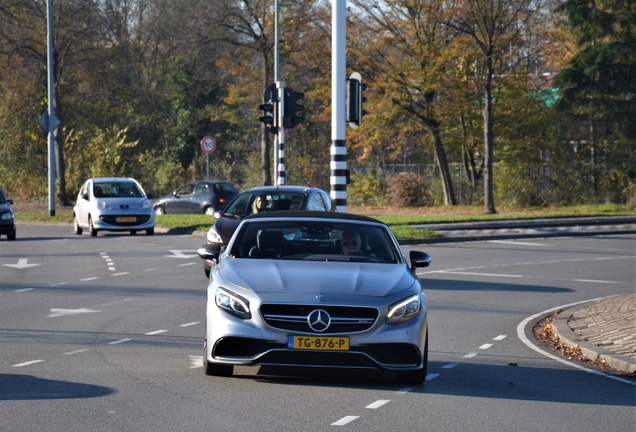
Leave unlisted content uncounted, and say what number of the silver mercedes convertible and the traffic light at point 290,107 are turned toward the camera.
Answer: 1

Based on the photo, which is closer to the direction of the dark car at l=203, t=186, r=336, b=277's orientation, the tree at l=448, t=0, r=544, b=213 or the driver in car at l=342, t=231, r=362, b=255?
the driver in car

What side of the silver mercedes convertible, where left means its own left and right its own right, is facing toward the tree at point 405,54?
back

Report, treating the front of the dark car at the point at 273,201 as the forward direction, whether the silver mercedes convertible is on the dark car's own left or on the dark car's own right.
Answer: on the dark car's own left

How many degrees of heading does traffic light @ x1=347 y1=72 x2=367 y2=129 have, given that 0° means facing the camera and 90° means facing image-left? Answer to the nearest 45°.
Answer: approximately 225°

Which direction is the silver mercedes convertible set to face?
toward the camera

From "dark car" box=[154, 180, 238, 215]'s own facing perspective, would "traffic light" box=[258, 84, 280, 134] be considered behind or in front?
behind

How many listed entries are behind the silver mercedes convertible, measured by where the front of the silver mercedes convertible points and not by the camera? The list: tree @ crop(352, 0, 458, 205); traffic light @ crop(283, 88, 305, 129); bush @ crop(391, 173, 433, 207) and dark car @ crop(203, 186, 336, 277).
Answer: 4

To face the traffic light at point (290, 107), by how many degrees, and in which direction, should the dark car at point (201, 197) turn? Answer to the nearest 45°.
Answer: approximately 135° to its left

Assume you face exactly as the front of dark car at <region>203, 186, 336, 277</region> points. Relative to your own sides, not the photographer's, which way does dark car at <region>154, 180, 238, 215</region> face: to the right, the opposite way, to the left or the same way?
to the right

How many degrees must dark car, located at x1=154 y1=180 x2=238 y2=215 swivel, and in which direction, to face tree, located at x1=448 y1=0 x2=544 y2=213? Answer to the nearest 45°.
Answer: approximately 135° to its right
